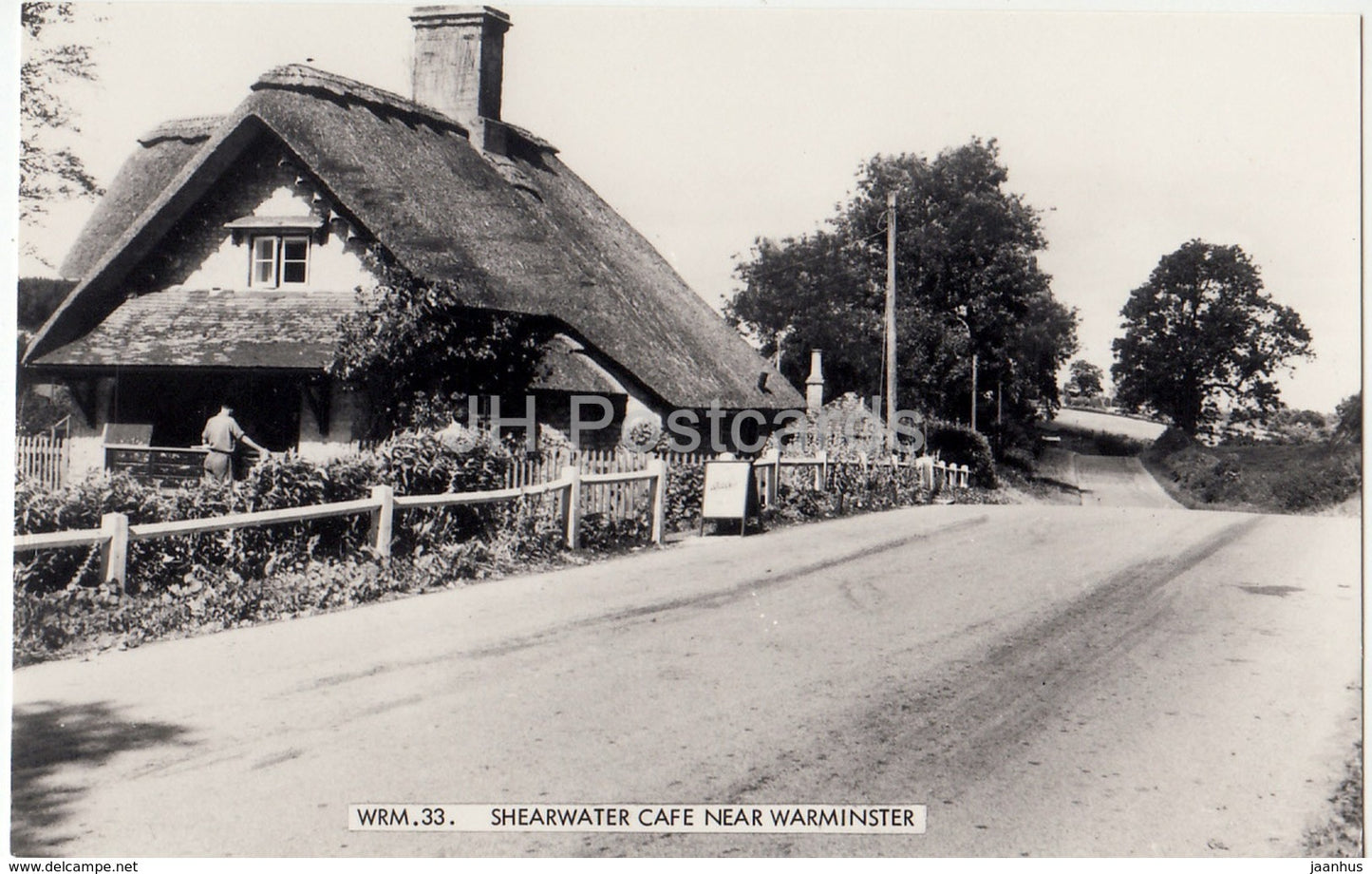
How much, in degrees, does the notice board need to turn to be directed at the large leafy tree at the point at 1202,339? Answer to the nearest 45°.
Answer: approximately 135° to its left

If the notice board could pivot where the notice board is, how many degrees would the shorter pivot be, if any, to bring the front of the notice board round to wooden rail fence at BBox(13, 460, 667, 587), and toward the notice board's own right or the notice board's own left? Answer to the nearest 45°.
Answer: approximately 45° to the notice board's own right

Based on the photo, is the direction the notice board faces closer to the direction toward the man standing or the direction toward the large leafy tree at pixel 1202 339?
the man standing

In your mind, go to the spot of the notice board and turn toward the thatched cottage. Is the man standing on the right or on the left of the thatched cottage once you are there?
left

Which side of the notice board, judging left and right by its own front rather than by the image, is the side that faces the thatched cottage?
right

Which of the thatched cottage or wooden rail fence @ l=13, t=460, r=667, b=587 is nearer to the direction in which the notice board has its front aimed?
the wooden rail fence

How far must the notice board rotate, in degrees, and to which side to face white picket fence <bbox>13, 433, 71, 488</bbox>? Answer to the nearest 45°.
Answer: approximately 90° to its right

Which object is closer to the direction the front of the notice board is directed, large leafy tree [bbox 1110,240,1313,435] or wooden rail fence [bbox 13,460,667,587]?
the wooden rail fence

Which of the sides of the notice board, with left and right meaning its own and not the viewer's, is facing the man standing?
right

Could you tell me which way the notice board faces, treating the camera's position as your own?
facing the viewer
